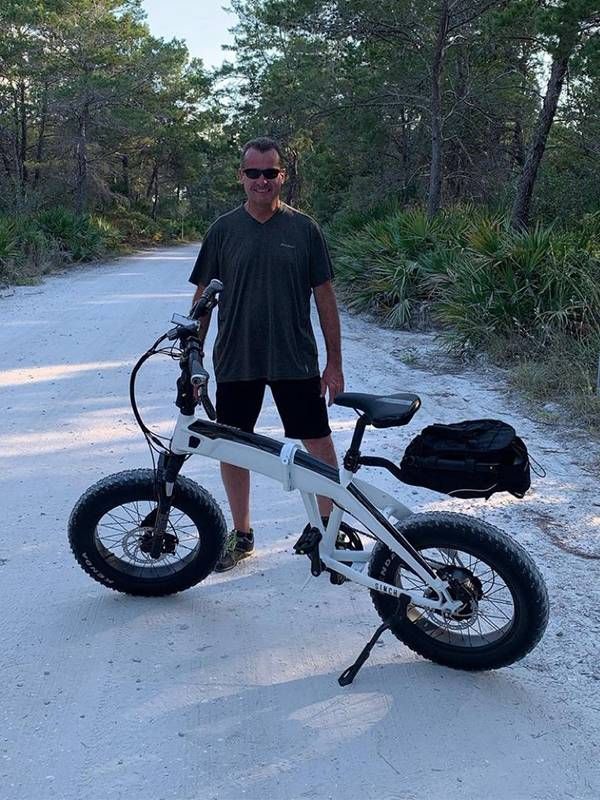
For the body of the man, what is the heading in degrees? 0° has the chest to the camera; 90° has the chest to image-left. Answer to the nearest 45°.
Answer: approximately 0°

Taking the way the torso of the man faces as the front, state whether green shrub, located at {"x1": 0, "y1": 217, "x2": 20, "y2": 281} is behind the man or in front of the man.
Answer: behind
